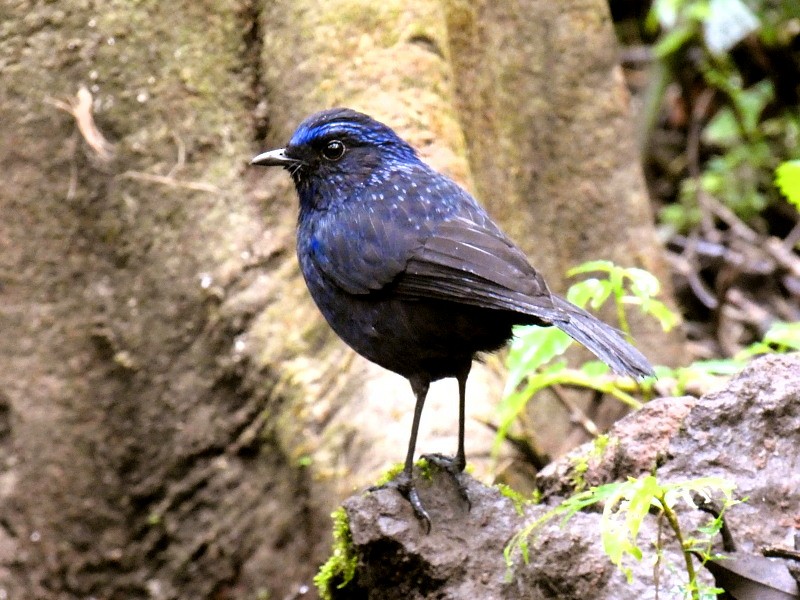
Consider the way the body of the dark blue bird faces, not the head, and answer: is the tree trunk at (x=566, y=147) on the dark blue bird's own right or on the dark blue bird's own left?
on the dark blue bird's own right

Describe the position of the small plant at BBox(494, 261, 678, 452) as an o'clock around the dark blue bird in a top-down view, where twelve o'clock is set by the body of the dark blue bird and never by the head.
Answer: The small plant is roughly at 4 o'clock from the dark blue bird.

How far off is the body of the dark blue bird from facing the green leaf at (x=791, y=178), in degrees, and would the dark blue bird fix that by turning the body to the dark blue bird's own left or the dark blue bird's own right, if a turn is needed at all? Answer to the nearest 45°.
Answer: approximately 180°

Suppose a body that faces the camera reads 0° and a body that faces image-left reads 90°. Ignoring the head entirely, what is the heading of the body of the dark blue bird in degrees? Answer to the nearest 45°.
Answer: approximately 90°
